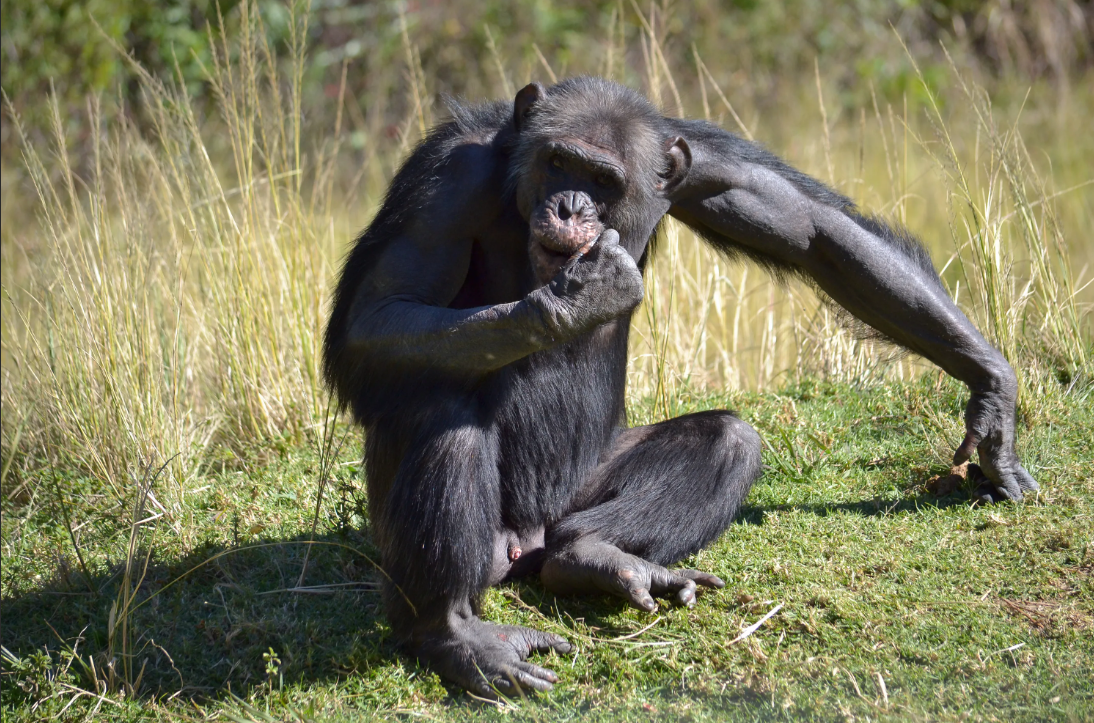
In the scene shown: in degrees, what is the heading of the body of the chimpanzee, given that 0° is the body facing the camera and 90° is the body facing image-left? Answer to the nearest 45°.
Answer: approximately 315°
